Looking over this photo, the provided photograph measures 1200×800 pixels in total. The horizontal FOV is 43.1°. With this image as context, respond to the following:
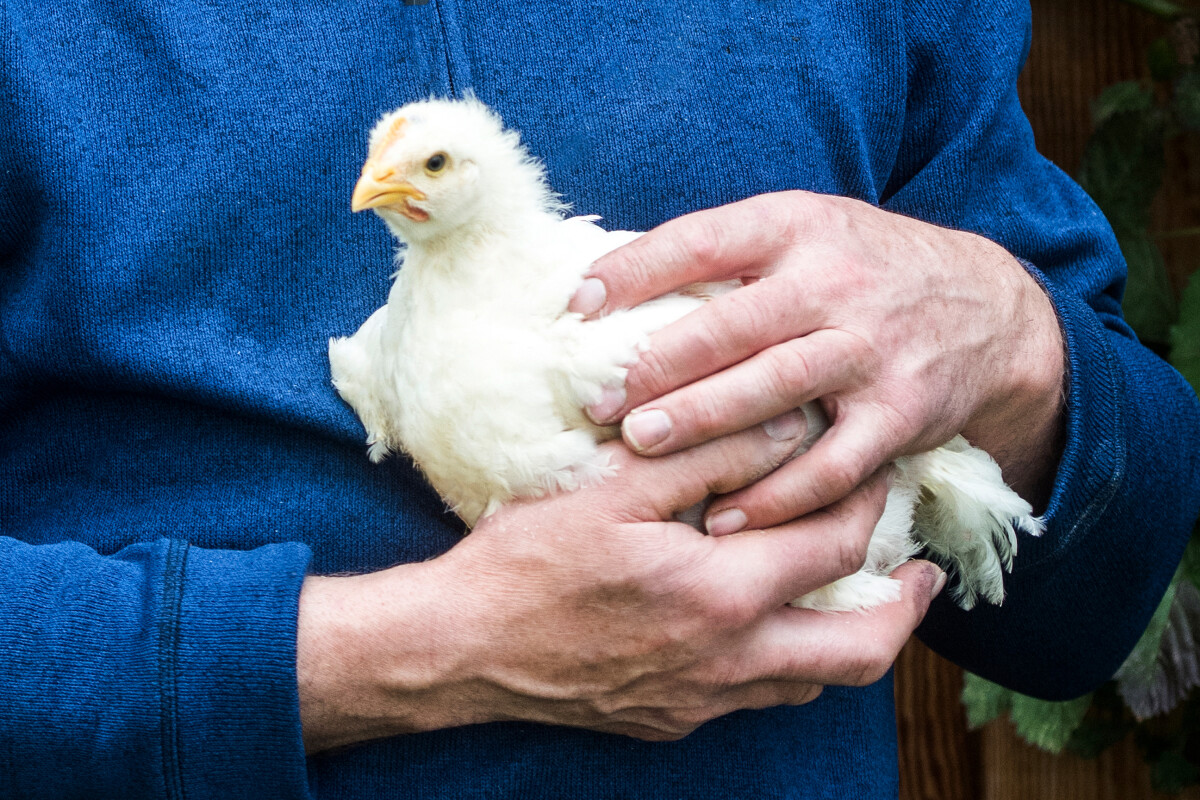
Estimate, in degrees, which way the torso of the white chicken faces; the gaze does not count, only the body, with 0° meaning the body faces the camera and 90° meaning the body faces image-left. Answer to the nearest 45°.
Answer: approximately 45°
